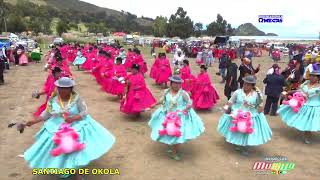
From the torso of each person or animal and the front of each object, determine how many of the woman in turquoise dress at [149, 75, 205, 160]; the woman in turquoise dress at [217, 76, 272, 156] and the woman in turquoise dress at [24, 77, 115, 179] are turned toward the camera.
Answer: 3

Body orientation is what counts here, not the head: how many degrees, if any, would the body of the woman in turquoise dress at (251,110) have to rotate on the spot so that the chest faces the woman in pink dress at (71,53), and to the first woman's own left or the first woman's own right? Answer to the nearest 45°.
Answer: approximately 135° to the first woman's own right

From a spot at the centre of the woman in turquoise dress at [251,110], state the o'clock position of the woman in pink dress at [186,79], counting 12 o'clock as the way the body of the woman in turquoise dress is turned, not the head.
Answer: The woman in pink dress is roughly at 5 o'clock from the woman in turquoise dress.

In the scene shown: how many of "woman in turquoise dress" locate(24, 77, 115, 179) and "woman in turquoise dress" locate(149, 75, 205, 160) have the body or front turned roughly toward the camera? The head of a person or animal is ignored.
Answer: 2

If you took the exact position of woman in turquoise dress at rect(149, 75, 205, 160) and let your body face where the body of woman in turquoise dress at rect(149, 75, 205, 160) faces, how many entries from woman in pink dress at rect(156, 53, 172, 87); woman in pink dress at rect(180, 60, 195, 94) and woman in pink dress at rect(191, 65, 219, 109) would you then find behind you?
3

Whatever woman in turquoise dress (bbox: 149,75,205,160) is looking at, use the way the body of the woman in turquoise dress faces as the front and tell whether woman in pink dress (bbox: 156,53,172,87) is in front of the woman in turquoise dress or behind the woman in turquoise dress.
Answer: behind

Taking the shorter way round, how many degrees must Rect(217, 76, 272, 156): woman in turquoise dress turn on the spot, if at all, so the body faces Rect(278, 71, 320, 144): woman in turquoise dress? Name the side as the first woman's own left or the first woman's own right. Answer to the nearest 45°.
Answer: approximately 135° to the first woman's own left

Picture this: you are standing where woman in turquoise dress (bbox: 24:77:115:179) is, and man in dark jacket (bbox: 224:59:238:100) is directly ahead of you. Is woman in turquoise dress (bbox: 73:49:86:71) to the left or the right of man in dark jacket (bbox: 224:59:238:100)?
left

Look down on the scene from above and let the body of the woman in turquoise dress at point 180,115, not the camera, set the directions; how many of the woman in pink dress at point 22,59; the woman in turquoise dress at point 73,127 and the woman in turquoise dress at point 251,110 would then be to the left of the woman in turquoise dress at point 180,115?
1

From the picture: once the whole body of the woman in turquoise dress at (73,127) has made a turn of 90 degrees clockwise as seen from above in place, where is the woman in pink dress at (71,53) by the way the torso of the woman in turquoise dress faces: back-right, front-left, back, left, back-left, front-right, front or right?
right

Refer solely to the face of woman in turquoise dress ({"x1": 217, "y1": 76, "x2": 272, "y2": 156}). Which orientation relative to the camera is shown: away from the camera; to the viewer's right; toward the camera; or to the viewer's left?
toward the camera

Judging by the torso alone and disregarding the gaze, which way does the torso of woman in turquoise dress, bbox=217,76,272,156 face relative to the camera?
toward the camera

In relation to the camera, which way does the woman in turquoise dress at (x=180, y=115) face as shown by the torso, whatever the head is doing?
toward the camera

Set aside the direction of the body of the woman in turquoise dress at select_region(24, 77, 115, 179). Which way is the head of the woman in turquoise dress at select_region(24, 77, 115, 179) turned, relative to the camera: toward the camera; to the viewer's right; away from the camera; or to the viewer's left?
toward the camera

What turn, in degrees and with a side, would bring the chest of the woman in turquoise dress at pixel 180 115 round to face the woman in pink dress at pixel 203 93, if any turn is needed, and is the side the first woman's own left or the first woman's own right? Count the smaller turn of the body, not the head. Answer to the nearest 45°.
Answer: approximately 180°

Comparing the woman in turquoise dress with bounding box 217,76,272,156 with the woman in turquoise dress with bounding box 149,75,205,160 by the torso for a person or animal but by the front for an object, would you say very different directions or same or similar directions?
same or similar directions
